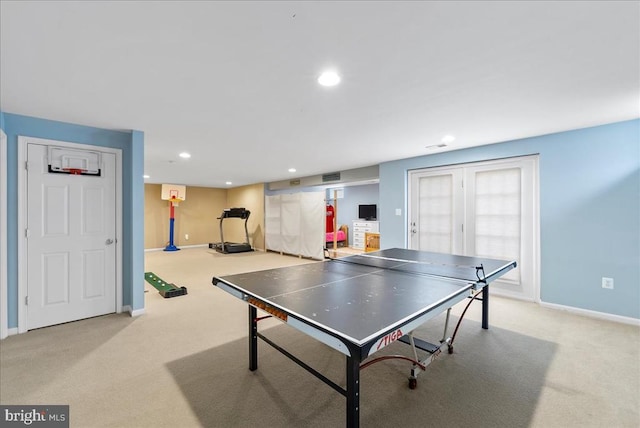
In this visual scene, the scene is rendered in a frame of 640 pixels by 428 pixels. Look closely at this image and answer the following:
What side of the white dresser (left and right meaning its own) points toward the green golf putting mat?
front

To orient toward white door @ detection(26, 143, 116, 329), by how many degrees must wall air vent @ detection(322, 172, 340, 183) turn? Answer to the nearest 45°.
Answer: approximately 45° to its right

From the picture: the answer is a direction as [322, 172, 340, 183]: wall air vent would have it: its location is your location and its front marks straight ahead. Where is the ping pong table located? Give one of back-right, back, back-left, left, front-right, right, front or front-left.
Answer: front

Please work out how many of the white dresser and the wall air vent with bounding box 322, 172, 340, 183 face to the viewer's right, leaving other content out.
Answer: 0

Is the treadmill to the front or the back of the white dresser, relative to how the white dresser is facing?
to the front

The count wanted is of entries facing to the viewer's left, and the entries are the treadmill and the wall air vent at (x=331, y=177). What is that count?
0

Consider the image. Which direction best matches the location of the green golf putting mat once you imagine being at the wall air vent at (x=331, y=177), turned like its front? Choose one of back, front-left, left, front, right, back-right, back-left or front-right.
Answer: front-right

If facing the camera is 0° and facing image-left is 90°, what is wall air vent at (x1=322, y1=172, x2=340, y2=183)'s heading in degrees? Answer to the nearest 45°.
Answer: approximately 0°

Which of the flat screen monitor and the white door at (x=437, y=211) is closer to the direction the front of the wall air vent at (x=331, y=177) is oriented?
the white door

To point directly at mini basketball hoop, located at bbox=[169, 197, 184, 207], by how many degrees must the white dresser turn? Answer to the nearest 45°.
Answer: approximately 45° to its right

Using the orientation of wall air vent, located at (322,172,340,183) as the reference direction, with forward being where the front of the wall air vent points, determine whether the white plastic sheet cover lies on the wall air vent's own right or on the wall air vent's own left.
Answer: on the wall air vent's own right

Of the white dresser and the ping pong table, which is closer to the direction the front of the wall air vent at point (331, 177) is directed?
the ping pong table

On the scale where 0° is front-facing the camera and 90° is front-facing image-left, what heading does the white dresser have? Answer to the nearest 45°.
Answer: approximately 45°
